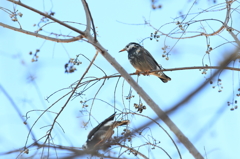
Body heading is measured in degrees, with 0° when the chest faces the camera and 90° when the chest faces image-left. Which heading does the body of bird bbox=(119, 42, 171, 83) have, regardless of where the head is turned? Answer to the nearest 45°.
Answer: approximately 90°
